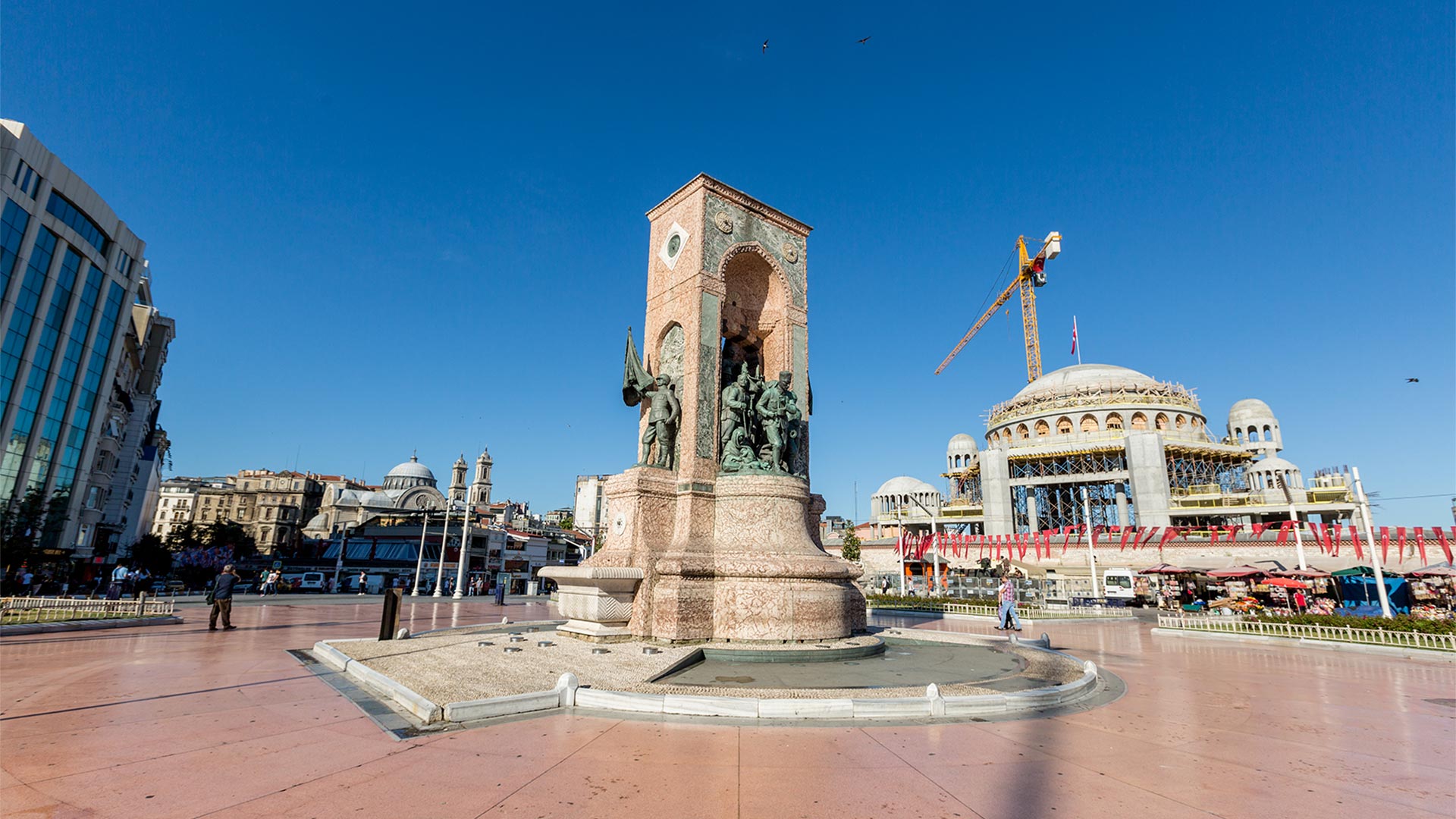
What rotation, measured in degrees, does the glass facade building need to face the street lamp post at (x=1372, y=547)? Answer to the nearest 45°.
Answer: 0° — it already faces it

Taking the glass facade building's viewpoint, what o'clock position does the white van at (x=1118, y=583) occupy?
The white van is roughly at 12 o'clock from the glass facade building.

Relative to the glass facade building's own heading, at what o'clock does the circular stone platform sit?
The circular stone platform is roughly at 1 o'clock from the glass facade building.

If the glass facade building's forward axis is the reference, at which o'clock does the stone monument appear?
The stone monument is roughly at 1 o'clock from the glass facade building.

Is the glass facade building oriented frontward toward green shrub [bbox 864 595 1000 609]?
yes

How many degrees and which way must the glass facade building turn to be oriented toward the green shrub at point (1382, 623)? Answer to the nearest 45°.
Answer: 0° — it already faces it

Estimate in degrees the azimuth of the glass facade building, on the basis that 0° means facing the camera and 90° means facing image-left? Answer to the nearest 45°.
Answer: approximately 315°

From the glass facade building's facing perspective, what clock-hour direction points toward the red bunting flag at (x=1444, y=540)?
The red bunting flag is roughly at 12 o'clock from the glass facade building.

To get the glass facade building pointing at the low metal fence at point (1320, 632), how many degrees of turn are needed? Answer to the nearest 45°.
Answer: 0° — it already faces it
